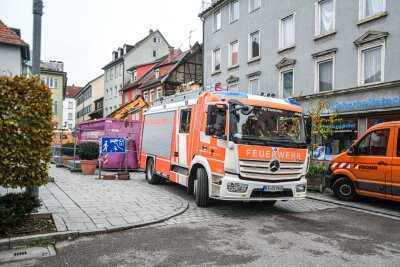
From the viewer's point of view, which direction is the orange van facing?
to the viewer's left

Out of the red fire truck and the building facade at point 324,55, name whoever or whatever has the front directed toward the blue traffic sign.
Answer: the building facade

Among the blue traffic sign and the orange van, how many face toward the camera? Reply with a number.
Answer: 1

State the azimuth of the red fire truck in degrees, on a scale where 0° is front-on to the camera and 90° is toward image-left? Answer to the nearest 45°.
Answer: approximately 315°

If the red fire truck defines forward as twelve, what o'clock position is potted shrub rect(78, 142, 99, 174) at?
The potted shrub is roughly at 6 o'clock from the red fire truck.

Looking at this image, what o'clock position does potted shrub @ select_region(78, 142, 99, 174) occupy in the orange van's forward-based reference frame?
The potted shrub is roughly at 12 o'clock from the orange van.

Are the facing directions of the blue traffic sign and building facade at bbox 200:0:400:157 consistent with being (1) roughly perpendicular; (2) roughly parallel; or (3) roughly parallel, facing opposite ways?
roughly perpendicular

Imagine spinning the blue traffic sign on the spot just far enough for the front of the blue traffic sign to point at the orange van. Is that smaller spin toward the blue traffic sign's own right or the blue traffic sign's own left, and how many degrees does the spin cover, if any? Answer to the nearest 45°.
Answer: approximately 45° to the blue traffic sign's own left

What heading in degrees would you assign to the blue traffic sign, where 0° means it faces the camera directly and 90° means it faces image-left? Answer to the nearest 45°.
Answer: approximately 0°

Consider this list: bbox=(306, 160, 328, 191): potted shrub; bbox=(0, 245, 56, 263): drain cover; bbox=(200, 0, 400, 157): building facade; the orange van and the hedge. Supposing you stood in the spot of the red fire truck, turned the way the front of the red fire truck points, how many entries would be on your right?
2

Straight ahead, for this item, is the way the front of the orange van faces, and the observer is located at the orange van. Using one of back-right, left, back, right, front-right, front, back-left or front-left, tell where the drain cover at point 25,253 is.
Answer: front-left

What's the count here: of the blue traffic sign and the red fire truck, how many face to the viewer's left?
0

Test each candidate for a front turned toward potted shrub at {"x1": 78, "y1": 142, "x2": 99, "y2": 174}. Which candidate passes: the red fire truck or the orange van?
the orange van

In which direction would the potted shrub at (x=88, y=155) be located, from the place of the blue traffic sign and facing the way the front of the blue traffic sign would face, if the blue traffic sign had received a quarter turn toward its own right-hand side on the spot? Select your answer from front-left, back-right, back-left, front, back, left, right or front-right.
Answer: front-right

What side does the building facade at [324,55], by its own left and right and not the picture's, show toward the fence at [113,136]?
front

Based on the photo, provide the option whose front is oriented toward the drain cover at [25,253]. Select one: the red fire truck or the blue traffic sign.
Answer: the blue traffic sign
